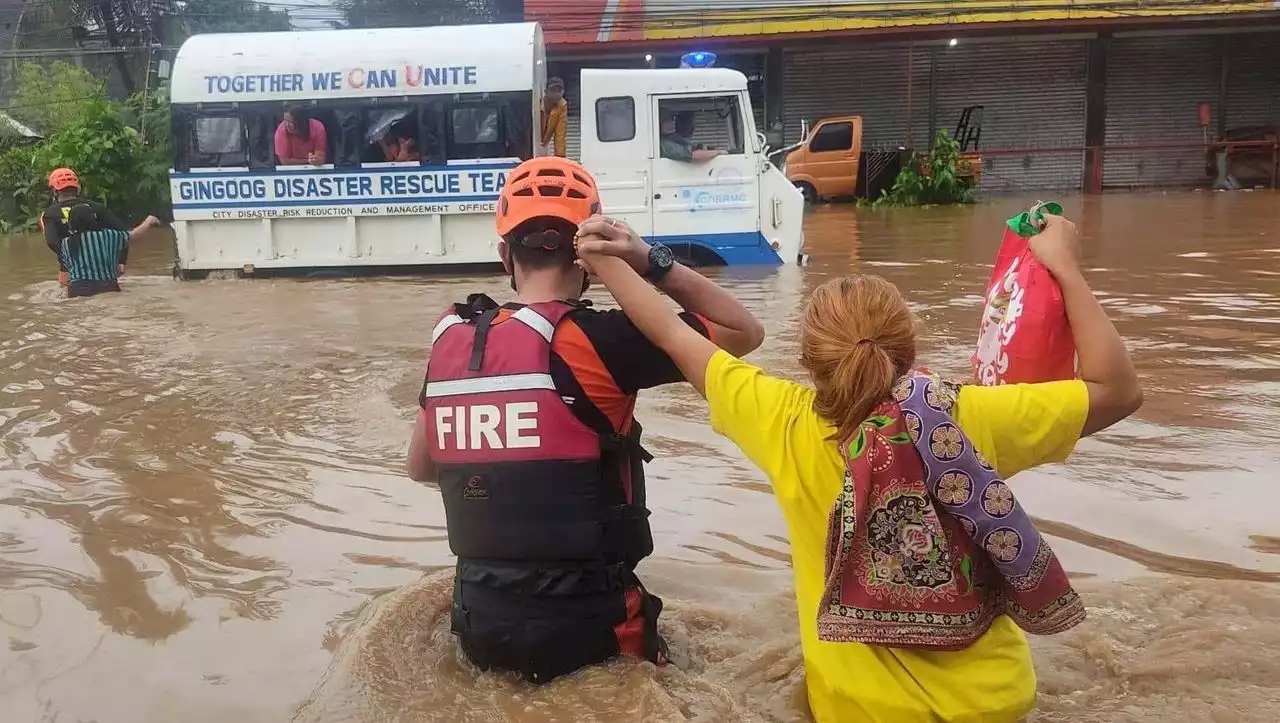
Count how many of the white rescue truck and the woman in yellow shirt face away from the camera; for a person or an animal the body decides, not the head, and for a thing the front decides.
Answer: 1

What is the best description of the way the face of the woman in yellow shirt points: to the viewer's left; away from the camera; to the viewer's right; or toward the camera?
away from the camera

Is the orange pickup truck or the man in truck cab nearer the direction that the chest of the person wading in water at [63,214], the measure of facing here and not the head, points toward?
the orange pickup truck

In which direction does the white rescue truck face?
to the viewer's right

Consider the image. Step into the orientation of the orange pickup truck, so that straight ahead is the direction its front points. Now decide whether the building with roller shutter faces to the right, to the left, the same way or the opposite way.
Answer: to the left

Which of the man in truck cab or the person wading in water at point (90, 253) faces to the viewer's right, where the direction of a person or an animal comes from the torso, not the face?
the man in truck cab

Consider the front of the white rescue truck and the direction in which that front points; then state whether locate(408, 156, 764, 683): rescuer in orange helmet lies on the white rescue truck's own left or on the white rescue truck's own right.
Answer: on the white rescue truck's own right

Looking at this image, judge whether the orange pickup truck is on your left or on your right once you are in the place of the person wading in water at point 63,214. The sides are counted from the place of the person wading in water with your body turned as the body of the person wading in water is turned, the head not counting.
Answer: on your right

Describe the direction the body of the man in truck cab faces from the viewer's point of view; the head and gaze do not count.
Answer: to the viewer's right

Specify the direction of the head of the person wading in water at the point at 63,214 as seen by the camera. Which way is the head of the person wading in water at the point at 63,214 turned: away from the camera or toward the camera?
away from the camera

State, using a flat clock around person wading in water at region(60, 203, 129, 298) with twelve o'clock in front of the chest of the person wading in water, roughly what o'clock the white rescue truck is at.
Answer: The white rescue truck is roughly at 3 o'clock from the person wading in water.

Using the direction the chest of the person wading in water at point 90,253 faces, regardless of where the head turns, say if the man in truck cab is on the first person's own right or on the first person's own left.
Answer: on the first person's own right

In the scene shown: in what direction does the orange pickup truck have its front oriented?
to the viewer's left

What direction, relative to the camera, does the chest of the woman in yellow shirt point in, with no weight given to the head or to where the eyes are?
away from the camera

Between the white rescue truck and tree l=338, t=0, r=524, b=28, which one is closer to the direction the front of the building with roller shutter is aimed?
the white rescue truck
